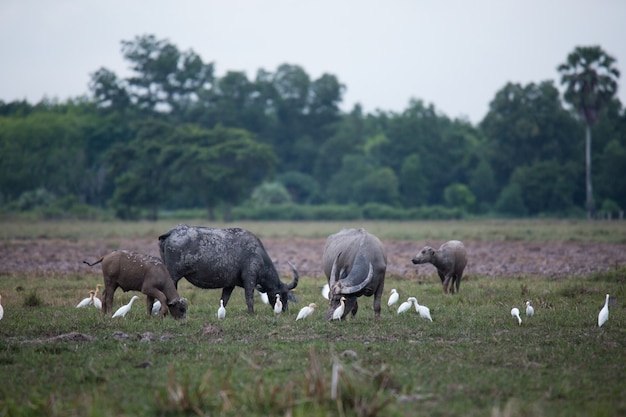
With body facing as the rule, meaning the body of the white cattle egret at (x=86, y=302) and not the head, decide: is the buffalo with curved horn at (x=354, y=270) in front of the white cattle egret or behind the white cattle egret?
in front

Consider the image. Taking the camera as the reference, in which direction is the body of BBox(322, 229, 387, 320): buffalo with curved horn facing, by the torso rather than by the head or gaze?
toward the camera

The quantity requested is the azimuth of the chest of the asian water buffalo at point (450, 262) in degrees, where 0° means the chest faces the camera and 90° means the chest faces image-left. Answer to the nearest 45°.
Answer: approximately 45°

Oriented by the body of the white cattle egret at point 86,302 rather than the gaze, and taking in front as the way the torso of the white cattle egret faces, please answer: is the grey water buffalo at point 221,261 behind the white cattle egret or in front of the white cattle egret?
in front

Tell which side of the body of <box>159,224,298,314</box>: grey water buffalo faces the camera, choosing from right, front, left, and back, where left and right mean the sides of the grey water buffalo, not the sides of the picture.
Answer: right

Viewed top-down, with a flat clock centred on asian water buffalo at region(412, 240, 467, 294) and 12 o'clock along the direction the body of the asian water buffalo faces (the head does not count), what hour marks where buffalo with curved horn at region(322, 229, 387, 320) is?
The buffalo with curved horn is roughly at 11 o'clock from the asian water buffalo.

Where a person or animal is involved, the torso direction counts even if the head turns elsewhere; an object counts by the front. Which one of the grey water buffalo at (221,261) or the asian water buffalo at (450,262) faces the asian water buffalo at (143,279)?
the asian water buffalo at (450,262)

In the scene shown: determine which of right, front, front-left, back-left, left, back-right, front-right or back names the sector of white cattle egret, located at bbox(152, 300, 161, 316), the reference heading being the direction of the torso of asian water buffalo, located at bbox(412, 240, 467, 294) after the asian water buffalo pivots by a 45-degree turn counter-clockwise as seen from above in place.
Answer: front-right

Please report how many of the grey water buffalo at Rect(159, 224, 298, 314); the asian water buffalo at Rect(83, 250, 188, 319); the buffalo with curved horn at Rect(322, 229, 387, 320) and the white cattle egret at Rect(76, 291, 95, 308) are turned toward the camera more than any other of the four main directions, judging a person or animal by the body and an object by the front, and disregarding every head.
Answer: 1

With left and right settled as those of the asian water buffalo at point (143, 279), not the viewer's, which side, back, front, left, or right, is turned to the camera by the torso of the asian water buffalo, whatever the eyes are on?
right

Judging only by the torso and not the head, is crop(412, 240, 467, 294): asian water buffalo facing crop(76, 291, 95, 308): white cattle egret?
yes

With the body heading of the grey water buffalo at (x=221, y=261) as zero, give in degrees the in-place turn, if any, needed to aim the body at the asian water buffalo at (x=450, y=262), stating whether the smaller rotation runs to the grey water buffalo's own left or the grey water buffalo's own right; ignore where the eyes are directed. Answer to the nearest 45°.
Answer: approximately 45° to the grey water buffalo's own left

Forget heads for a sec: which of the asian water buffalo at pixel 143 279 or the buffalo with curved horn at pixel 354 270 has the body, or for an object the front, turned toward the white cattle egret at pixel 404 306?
the asian water buffalo

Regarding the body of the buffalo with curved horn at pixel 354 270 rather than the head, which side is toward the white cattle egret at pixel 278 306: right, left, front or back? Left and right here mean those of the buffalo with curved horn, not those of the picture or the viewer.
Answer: right

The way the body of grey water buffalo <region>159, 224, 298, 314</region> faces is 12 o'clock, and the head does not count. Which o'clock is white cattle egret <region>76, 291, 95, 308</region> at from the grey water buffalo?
The white cattle egret is roughly at 6 o'clock from the grey water buffalo.

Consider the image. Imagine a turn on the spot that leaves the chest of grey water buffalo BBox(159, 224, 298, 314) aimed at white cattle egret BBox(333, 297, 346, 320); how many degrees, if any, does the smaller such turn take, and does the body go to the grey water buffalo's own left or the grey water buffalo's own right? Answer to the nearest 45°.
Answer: approximately 45° to the grey water buffalo's own right

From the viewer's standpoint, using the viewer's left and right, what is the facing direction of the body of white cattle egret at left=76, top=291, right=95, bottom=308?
facing to the right of the viewer

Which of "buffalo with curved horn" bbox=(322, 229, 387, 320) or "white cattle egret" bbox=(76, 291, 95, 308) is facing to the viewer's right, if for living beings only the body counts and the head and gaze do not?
the white cattle egret

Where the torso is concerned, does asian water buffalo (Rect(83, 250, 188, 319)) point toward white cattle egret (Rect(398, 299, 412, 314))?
yes

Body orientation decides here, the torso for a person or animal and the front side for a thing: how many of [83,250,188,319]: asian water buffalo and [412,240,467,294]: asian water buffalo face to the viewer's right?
1

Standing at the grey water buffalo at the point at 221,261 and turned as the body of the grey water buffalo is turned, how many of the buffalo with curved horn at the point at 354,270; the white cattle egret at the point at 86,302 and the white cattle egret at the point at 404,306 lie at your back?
1
